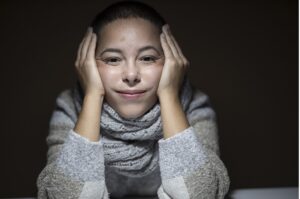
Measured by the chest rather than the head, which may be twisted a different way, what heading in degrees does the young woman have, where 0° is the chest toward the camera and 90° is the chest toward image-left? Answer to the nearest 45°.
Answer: approximately 0°
